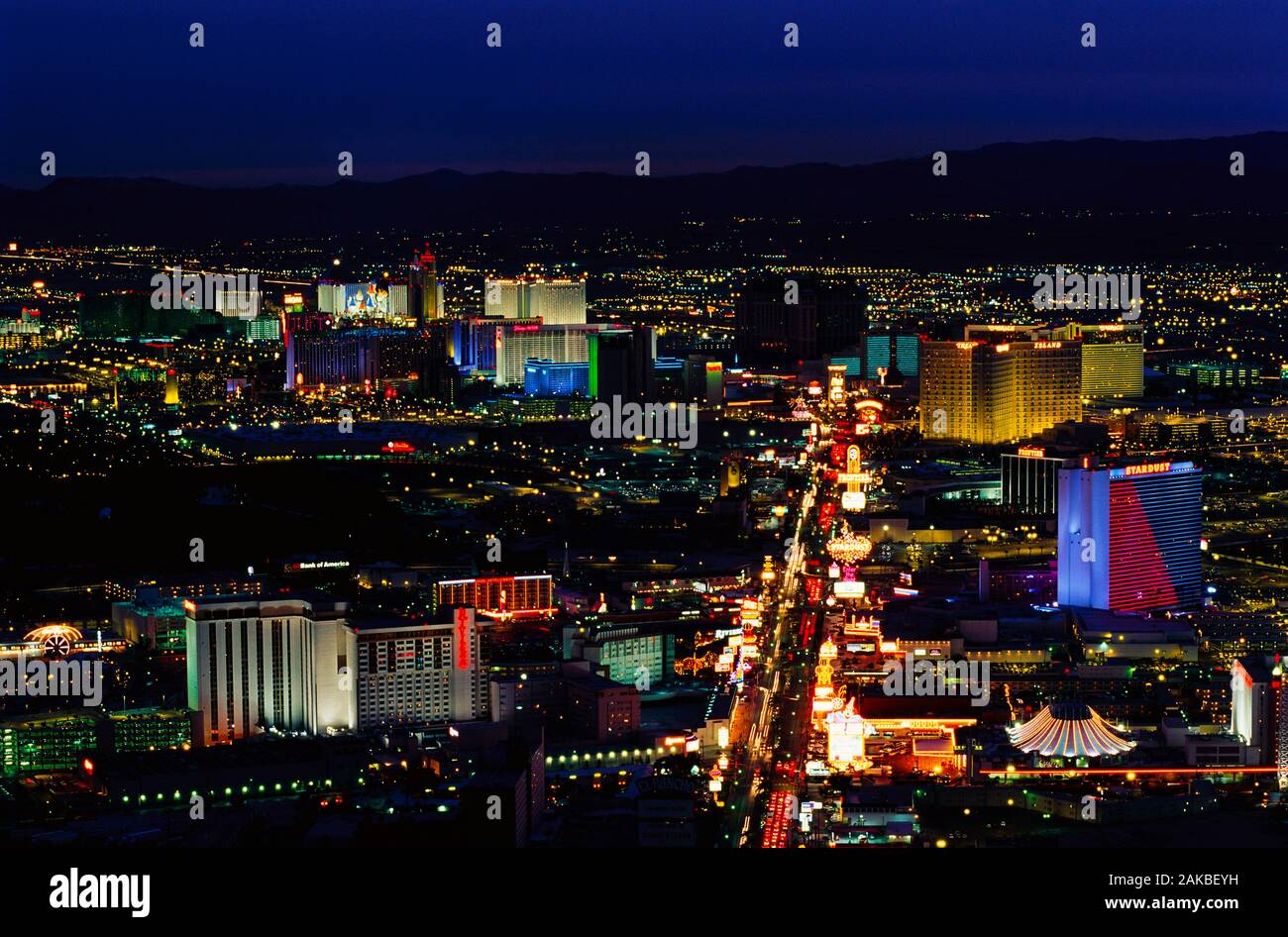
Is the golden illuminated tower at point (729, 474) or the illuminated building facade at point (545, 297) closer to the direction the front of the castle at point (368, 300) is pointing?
the golden illuminated tower

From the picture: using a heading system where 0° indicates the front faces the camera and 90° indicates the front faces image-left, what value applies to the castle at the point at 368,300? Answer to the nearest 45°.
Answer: approximately 0°

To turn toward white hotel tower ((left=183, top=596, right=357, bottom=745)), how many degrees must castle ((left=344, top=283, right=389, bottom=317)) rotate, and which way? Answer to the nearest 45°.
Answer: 0° — it already faces it

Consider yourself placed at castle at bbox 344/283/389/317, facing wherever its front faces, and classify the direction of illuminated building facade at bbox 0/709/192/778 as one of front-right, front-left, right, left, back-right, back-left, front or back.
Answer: front

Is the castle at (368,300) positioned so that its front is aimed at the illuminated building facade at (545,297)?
no

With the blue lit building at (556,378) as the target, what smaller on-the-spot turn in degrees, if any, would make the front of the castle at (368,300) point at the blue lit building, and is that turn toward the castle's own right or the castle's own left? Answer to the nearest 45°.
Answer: approximately 45° to the castle's own left

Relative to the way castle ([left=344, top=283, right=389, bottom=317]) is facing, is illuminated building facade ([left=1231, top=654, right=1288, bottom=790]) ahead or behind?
ahead

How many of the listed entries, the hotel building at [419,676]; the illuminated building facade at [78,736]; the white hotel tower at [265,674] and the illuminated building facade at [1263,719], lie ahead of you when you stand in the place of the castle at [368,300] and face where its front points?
4

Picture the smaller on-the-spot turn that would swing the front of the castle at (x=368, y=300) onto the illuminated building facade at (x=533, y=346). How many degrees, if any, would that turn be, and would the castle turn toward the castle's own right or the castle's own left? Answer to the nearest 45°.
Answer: approximately 45° to the castle's own left

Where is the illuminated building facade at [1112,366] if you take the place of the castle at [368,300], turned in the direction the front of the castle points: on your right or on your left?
on your left

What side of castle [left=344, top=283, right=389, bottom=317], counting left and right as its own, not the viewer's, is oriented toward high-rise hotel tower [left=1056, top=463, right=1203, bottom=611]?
front

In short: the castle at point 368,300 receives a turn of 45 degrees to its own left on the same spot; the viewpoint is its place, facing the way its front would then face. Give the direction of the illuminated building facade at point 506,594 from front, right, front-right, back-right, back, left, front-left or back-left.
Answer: front-right

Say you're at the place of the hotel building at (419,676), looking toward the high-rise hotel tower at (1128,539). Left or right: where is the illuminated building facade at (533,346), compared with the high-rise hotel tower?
left

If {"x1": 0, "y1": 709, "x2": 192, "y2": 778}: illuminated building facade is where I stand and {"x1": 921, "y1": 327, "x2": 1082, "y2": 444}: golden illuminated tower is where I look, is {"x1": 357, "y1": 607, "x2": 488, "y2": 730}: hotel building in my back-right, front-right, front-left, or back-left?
front-right
